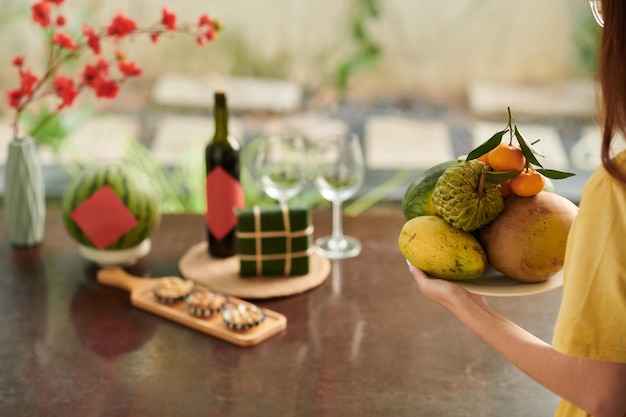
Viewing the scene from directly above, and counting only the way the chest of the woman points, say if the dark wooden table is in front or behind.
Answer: in front

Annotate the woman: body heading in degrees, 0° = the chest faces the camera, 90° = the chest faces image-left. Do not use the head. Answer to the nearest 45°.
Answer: approximately 135°

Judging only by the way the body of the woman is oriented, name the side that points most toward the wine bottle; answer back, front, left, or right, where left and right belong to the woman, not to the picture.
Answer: front

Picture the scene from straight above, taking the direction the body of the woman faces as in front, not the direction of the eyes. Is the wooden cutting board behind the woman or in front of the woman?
in front

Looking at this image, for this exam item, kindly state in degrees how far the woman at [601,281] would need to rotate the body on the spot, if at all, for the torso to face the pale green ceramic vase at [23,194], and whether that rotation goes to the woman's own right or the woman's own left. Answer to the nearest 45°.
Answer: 0° — they already face it

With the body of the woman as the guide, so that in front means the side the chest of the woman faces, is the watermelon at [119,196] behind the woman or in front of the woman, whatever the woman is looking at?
in front
